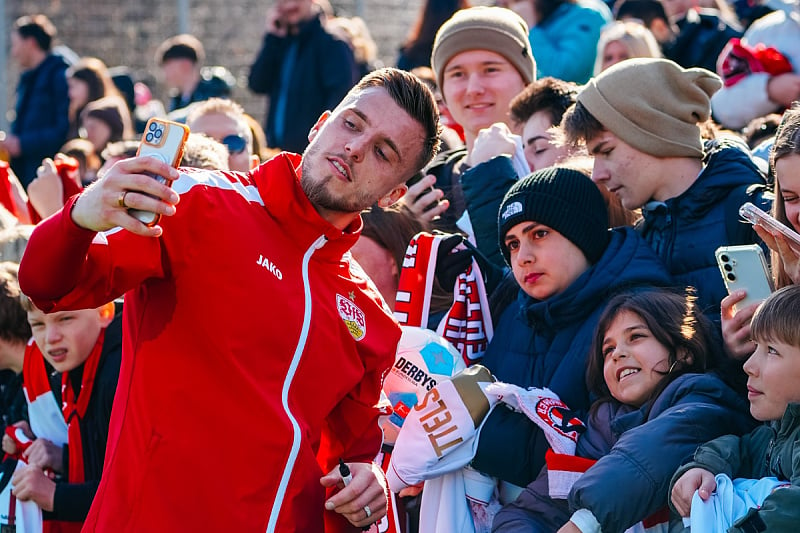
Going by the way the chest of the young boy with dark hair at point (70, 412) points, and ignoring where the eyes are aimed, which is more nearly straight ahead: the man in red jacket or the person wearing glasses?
the man in red jacket

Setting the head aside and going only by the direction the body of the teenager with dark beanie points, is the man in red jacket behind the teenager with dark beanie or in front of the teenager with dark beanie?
in front

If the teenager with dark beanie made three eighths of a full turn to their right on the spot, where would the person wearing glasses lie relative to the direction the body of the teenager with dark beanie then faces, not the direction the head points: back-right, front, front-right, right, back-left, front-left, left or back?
front-left

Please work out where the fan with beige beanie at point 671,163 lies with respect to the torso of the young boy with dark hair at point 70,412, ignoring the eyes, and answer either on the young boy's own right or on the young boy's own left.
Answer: on the young boy's own left

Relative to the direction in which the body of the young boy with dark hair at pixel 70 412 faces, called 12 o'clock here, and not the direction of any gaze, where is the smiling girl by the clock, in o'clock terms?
The smiling girl is roughly at 9 o'clock from the young boy with dark hair.

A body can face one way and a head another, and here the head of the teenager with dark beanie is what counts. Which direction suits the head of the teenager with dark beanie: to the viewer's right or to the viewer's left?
to the viewer's left

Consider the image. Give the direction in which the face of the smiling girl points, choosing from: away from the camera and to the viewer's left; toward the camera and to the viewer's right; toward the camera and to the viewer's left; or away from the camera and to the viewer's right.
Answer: toward the camera and to the viewer's left

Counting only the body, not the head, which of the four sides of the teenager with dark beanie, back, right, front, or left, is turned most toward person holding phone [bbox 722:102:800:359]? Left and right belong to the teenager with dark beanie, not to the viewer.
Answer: left

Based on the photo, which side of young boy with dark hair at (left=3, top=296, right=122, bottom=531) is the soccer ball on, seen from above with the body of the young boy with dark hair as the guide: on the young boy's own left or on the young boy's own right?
on the young boy's own left

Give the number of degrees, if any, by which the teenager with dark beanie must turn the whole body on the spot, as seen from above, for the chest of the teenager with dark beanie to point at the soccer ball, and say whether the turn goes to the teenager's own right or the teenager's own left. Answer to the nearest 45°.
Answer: approximately 45° to the teenager's own right

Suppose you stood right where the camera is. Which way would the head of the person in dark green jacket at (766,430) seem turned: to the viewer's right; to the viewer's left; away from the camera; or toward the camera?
to the viewer's left

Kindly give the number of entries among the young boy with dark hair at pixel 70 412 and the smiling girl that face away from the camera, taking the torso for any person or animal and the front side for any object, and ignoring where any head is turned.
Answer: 0
